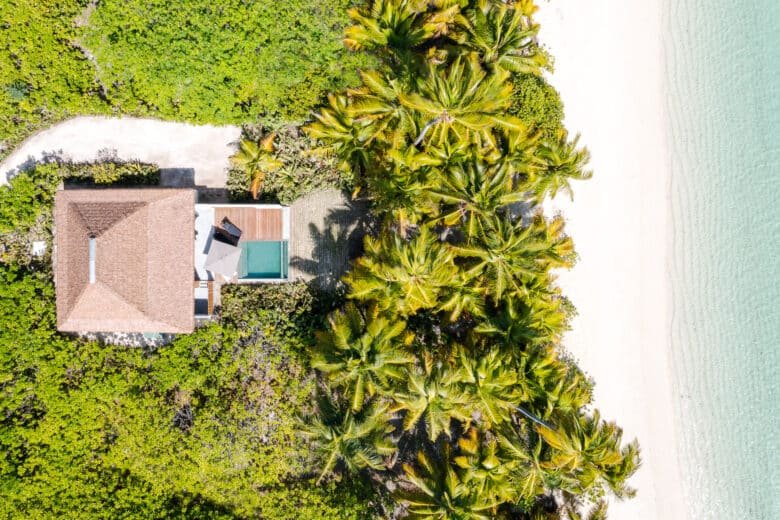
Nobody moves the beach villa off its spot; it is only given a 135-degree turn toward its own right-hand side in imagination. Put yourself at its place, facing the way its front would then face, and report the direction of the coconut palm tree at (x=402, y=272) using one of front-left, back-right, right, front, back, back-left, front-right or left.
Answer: left

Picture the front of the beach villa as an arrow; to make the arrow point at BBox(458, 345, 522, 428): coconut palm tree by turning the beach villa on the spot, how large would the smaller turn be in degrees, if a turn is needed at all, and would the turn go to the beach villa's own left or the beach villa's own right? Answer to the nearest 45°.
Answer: approximately 45° to the beach villa's own right

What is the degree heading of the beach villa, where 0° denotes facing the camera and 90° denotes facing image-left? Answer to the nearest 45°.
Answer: approximately 270°

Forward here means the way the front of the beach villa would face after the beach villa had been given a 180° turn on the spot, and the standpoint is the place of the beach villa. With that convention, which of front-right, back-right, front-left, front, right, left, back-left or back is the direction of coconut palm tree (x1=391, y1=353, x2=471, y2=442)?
back-left

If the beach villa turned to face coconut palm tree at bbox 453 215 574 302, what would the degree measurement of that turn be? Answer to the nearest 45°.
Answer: approximately 45° to its right

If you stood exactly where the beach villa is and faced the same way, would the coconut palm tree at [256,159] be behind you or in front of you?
in front

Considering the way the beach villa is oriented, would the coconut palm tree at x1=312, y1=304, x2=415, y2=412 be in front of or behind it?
in front

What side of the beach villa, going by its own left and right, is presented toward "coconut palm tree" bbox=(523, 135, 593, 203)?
front

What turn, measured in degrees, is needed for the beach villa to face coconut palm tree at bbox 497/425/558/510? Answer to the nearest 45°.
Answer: approximately 45° to its right

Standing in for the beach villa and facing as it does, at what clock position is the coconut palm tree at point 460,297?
The coconut palm tree is roughly at 1 o'clock from the beach villa.
